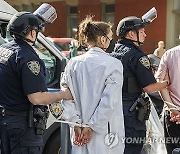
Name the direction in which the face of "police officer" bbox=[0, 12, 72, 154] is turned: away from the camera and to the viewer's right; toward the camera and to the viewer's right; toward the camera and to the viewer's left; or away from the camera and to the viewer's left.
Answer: away from the camera and to the viewer's right

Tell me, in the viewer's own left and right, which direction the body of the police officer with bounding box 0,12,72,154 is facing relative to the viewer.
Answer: facing away from the viewer and to the right of the viewer

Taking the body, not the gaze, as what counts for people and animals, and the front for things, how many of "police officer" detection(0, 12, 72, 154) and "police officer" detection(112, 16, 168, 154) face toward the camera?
0
